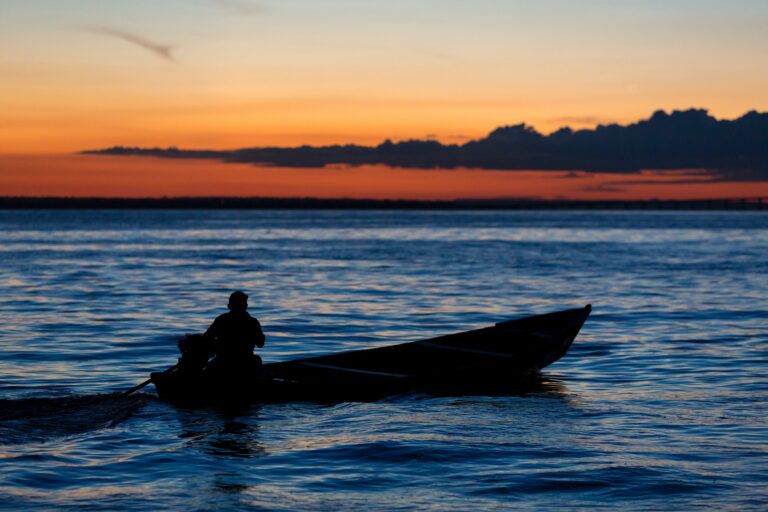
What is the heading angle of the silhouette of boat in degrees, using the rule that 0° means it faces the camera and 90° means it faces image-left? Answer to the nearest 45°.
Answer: approximately 270°
